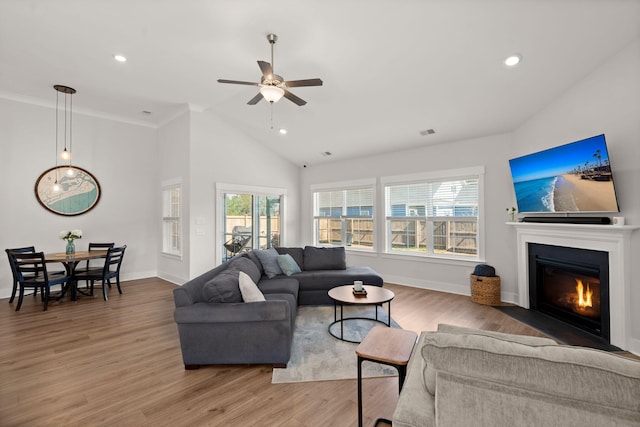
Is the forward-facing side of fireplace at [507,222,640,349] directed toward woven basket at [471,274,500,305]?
no

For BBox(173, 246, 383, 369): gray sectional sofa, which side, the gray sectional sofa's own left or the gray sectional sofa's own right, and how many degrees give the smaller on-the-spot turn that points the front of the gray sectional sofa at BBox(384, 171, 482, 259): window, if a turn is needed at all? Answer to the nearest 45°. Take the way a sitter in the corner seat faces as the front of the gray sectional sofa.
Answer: approximately 90° to the gray sectional sofa's own left

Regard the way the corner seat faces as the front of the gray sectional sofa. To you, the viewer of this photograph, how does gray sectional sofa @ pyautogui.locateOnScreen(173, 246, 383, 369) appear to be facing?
facing the viewer and to the right of the viewer

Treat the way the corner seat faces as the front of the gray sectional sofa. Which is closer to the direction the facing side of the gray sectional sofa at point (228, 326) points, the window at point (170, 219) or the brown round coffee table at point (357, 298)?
the brown round coffee table

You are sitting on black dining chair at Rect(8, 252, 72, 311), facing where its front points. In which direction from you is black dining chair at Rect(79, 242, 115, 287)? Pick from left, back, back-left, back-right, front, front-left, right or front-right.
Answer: front

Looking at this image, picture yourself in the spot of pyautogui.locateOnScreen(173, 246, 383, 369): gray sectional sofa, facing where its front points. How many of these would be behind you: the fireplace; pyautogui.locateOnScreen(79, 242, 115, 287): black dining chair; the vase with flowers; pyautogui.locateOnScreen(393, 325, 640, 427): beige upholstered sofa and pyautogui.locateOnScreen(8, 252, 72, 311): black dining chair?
3

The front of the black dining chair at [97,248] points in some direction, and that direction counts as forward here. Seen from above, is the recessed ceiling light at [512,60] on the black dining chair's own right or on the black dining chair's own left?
on the black dining chair's own left

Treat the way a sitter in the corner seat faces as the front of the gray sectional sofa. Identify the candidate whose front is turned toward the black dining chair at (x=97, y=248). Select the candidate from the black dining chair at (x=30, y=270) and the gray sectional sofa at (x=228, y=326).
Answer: the black dining chair at (x=30, y=270)

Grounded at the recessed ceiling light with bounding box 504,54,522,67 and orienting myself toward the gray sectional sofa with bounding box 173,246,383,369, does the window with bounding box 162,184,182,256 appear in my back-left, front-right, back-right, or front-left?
front-right

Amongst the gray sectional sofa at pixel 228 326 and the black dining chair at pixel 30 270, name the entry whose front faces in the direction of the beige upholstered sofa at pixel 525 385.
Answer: the gray sectional sofa at pixel 228 326

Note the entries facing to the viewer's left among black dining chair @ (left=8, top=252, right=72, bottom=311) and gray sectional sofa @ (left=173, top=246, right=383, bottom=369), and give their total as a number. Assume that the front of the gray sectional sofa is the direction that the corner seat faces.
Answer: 0

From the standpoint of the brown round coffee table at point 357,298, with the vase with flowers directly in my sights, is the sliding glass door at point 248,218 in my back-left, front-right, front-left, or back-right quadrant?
front-right

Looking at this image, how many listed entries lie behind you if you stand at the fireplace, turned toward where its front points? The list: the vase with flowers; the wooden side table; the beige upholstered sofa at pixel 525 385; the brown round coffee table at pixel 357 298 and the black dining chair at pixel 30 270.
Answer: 0

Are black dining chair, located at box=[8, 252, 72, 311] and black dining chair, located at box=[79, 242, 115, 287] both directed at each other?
yes

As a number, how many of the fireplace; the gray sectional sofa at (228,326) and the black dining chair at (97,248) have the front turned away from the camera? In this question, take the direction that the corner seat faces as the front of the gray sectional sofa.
0
